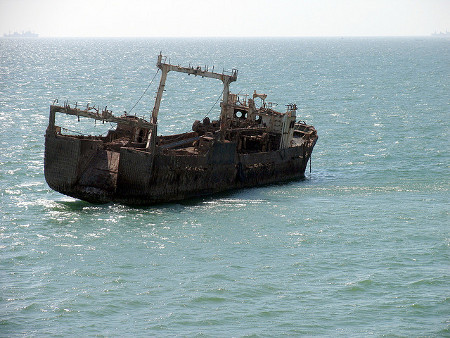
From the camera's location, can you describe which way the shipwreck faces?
facing away from the viewer and to the right of the viewer
